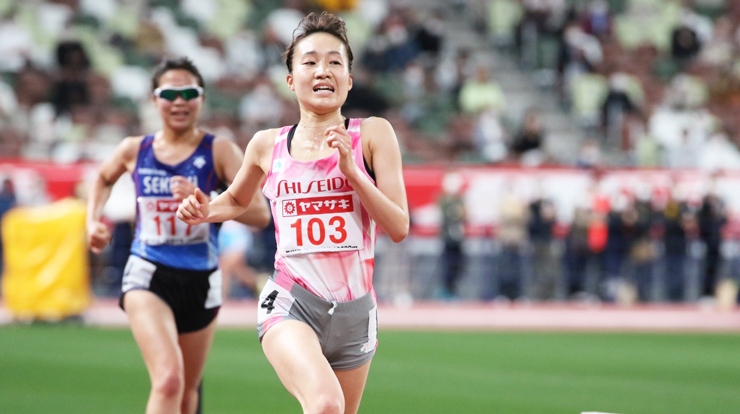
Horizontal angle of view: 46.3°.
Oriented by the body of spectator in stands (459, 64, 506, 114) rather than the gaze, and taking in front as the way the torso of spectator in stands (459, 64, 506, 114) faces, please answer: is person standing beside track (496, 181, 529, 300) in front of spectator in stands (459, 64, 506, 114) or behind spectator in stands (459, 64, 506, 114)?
in front

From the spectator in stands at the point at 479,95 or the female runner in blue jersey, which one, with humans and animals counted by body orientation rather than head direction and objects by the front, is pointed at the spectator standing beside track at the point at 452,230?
the spectator in stands at the point at 479,95

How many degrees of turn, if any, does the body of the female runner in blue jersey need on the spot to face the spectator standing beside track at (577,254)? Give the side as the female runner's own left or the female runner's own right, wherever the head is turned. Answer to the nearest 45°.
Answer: approximately 135° to the female runner's own left

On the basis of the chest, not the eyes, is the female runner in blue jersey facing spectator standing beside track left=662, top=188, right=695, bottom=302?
no

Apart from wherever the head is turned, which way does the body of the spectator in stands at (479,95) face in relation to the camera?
toward the camera

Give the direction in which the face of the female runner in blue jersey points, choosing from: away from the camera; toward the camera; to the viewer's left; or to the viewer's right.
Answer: toward the camera

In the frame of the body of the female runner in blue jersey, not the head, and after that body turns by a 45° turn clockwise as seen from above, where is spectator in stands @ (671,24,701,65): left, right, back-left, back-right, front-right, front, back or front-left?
back

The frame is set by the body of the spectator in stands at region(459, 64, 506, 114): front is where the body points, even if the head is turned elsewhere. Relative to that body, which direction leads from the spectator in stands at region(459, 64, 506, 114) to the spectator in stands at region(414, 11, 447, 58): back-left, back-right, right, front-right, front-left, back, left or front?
back-right

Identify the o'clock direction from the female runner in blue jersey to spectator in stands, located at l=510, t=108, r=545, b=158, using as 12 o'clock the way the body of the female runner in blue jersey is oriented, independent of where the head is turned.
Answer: The spectator in stands is roughly at 7 o'clock from the female runner in blue jersey.

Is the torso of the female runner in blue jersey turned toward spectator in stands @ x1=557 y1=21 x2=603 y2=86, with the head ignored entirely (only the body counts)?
no

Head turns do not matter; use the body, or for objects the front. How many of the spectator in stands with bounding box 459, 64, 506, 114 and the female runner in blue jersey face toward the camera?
2

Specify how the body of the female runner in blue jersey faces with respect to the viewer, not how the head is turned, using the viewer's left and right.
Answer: facing the viewer

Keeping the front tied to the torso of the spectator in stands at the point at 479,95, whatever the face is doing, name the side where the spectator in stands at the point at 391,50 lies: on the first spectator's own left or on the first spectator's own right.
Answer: on the first spectator's own right

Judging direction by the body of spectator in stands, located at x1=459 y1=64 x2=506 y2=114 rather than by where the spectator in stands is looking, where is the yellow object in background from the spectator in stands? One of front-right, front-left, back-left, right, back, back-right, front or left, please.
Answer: front-right

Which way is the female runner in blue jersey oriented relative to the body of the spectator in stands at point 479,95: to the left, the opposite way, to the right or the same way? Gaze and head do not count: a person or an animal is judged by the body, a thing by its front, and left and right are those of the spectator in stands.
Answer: the same way

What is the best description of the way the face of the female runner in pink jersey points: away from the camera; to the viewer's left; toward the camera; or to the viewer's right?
toward the camera

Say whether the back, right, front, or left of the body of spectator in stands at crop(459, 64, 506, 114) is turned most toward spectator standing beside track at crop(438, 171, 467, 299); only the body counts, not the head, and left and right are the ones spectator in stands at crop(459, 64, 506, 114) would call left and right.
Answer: front
